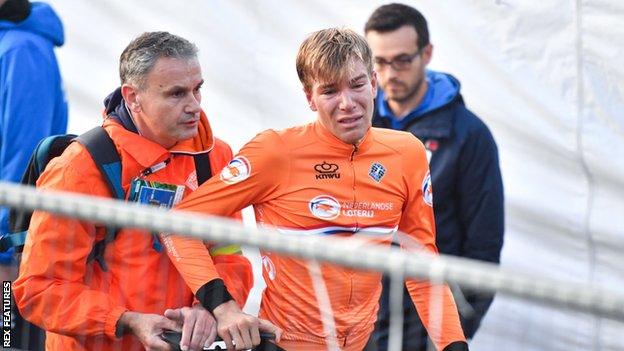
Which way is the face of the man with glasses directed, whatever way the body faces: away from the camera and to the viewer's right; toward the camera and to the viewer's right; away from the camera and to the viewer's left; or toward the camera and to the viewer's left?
toward the camera and to the viewer's left

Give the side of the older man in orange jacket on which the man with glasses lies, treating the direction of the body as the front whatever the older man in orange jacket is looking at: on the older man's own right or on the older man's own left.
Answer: on the older man's own left

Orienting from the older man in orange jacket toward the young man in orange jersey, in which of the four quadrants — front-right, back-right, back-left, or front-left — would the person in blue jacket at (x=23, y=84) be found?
back-left

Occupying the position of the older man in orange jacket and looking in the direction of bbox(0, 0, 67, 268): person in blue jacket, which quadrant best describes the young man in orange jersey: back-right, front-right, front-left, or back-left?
back-right

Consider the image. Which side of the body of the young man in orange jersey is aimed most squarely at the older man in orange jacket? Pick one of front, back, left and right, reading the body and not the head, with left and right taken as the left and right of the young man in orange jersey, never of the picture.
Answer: right

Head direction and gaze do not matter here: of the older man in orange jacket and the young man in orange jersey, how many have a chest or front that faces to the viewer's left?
0

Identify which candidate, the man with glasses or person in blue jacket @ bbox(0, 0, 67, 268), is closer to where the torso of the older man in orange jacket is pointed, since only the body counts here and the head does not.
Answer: the man with glasses

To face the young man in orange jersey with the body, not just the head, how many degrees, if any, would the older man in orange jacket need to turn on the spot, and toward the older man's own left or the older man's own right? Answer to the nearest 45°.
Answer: approximately 45° to the older man's own left
